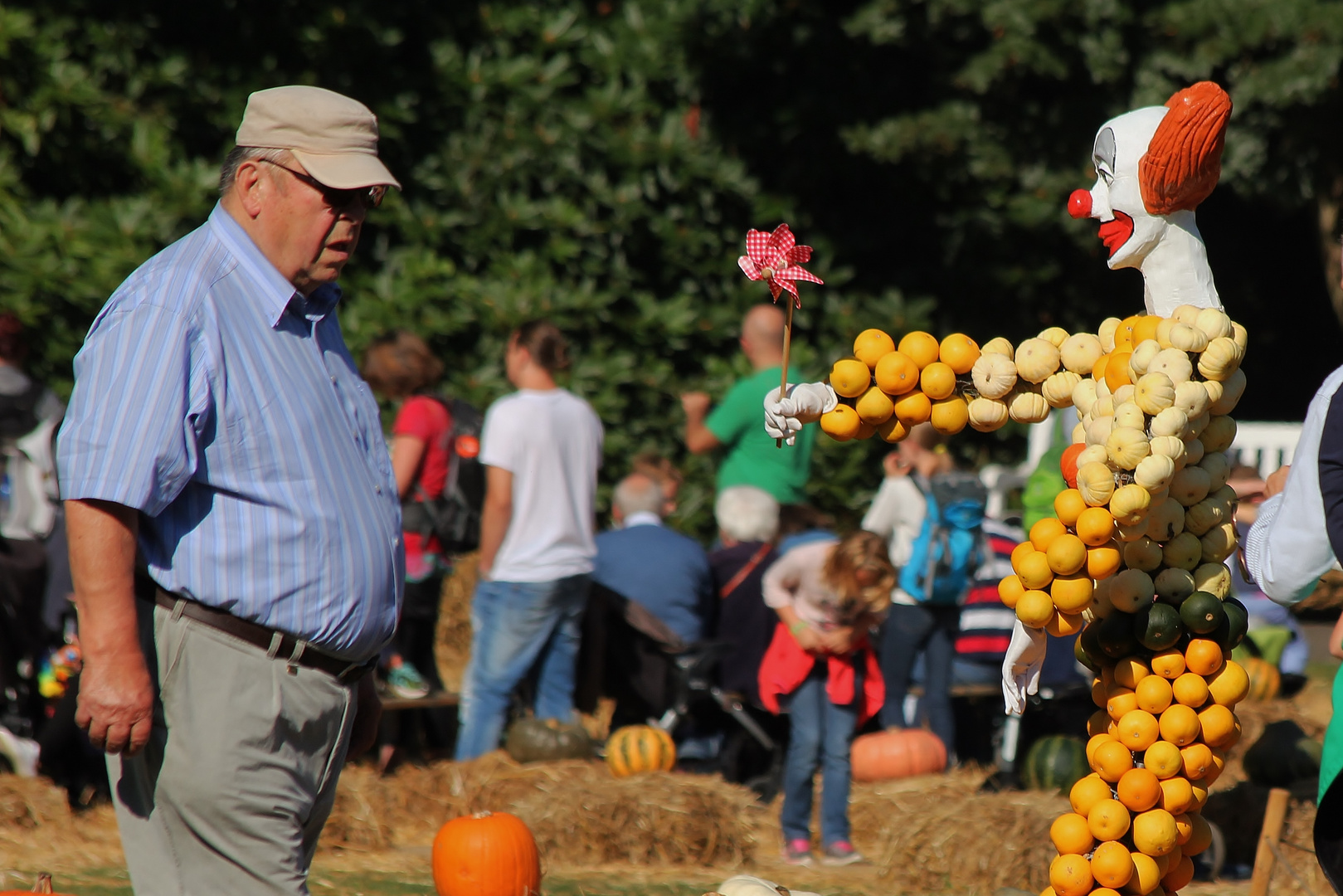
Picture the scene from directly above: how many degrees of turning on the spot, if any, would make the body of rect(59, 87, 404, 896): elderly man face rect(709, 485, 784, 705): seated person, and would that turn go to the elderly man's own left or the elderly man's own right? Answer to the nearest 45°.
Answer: approximately 90° to the elderly man's own left

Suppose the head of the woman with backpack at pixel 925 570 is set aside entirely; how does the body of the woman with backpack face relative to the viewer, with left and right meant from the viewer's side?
facing away from the viewer and to the left of the viewer

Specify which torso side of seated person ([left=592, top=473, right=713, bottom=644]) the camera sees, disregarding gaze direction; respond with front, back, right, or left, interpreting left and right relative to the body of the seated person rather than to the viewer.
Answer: back

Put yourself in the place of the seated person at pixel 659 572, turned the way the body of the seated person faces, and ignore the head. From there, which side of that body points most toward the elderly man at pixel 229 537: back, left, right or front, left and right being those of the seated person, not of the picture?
back

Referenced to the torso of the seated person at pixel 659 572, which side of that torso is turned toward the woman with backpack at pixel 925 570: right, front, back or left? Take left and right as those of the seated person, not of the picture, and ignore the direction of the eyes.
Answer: right

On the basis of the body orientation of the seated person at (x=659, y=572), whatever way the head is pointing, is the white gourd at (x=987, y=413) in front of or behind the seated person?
behind

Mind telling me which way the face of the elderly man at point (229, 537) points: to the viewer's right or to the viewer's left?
to the viewer's right

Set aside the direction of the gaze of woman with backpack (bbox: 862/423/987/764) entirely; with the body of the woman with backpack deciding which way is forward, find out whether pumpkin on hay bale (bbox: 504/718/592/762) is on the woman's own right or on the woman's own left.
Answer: on the woman's own left

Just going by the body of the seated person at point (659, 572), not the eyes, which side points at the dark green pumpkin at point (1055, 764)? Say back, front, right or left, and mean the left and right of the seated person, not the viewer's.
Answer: right

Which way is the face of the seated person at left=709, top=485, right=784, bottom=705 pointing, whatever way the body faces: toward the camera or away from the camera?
away from the camera

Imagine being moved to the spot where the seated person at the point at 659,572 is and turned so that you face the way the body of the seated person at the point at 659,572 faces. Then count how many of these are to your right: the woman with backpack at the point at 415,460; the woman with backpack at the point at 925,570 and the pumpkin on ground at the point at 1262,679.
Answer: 2

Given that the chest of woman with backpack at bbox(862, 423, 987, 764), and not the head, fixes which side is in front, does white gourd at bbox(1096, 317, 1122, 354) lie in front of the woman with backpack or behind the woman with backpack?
behind

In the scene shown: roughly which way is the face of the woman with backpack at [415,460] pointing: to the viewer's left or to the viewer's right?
to the viewer's left
